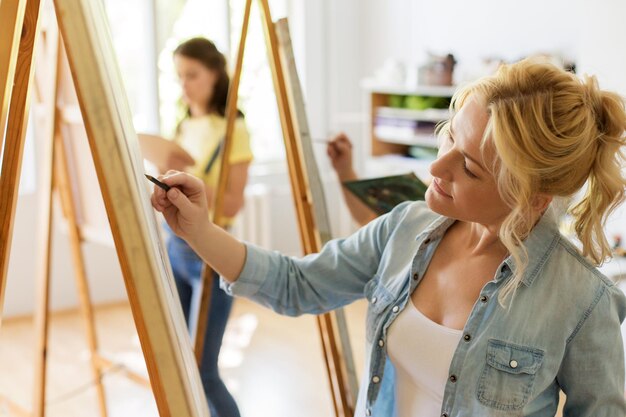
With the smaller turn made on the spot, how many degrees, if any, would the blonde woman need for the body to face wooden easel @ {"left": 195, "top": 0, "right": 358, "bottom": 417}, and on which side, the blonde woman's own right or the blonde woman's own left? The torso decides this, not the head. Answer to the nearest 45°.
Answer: approximately 90° to the blonde woman's own right

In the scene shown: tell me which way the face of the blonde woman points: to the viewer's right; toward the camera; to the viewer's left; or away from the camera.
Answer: to the viewer's left

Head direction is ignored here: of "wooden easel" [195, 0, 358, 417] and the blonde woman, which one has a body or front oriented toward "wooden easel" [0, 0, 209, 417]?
the blonde woman

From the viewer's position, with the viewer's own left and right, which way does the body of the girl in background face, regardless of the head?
facing the viewer and to the left of the viewer

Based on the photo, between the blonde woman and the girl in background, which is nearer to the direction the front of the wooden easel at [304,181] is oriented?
the blonde woman

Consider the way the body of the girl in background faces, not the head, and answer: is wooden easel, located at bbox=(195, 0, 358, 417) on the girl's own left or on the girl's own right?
on the girl's own left

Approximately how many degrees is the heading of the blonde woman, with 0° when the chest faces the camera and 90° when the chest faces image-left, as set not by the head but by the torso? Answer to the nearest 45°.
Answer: approximately 45°

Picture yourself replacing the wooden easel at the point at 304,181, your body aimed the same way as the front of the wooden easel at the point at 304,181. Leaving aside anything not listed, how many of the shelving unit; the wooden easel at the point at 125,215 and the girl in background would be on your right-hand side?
1

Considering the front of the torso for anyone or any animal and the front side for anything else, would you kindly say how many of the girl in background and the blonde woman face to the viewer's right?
0

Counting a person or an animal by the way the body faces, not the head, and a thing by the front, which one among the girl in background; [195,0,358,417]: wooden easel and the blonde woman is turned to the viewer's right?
the wooden easel

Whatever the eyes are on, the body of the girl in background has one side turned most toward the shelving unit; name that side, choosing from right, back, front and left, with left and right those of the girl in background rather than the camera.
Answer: back

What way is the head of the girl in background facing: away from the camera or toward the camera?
toward the camera

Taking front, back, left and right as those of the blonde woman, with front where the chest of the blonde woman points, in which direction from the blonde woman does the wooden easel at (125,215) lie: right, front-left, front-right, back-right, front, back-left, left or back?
front

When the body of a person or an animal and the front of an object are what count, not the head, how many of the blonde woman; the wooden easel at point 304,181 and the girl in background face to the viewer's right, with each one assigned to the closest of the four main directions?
1

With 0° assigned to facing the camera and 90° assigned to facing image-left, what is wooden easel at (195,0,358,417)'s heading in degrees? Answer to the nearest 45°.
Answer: approximately 270°
